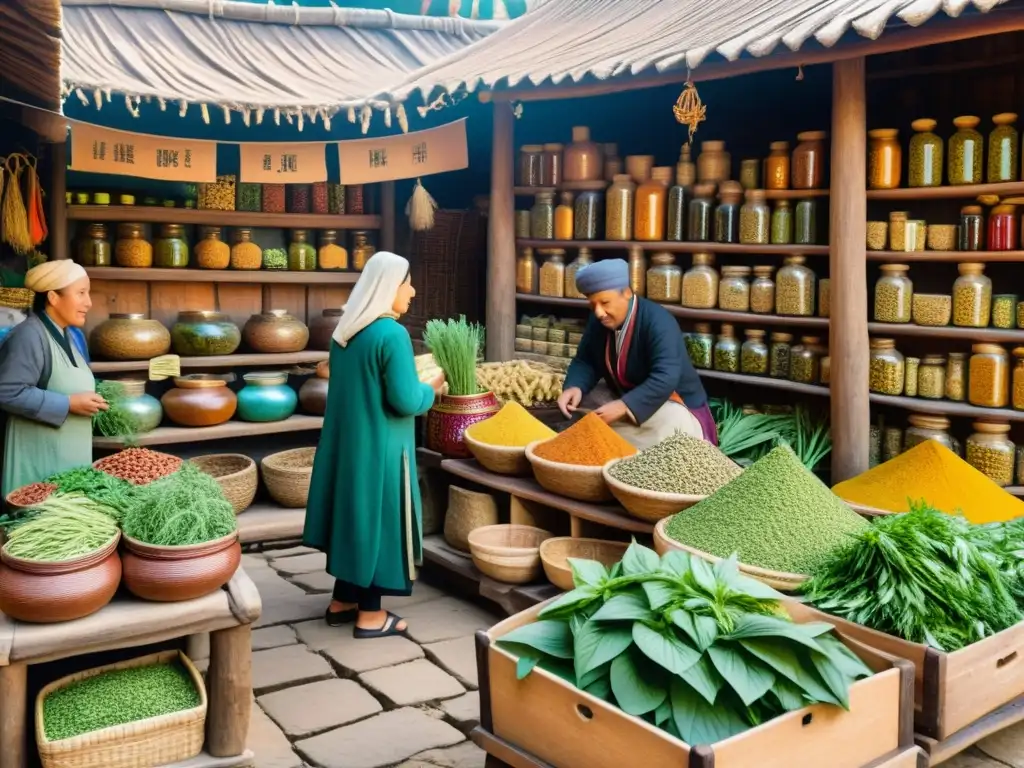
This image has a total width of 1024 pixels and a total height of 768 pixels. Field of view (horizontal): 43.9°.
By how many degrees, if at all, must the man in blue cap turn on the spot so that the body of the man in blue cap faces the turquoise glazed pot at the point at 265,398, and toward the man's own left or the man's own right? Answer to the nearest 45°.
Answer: approximately 90° to the man's own right

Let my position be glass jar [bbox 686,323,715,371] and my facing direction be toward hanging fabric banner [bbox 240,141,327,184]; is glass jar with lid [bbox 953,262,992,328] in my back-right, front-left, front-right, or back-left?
back-left

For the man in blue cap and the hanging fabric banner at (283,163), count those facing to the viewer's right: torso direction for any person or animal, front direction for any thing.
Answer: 0

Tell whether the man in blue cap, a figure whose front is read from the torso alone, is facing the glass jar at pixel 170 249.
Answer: no

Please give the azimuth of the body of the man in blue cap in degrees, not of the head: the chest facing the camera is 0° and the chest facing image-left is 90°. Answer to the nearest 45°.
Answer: approximately 45°

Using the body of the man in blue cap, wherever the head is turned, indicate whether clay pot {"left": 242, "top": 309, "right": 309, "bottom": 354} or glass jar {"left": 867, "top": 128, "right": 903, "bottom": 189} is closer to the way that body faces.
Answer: the clay pot

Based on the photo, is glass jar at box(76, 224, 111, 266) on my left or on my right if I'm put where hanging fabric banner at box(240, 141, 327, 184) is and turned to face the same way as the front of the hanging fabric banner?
on my right

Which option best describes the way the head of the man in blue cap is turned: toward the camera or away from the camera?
toward the camera

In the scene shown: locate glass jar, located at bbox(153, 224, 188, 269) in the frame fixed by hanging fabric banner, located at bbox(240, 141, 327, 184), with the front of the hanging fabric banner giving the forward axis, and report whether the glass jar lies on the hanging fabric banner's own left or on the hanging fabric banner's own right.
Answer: on the hanging fabric banner's own right

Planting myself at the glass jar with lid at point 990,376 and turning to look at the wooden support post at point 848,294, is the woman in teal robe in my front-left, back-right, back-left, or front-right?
front-left

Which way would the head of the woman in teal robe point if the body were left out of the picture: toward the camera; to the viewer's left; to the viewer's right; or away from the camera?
to the viewer's right

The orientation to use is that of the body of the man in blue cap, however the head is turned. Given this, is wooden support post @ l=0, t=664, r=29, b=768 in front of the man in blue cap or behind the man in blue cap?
in front

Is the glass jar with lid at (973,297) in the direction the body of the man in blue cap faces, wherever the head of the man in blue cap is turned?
no

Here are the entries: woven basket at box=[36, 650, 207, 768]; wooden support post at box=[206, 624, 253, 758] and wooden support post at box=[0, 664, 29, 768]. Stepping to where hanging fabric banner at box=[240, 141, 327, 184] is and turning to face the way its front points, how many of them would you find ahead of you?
3

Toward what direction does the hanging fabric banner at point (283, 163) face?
toward the camera

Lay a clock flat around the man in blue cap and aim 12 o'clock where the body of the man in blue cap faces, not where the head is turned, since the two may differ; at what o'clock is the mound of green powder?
The mound of green powder is roughly at 10 o'clock from the man in blue cap.

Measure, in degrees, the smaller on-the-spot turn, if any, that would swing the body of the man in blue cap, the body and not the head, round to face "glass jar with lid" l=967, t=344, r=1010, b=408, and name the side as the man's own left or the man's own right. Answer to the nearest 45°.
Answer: approximately 135° to the man's own left

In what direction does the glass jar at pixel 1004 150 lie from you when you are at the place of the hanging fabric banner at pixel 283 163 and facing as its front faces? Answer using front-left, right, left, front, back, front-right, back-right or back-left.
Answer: front-left

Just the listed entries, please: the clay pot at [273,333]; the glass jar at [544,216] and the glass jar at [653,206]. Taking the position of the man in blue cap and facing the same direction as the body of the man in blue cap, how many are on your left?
0
